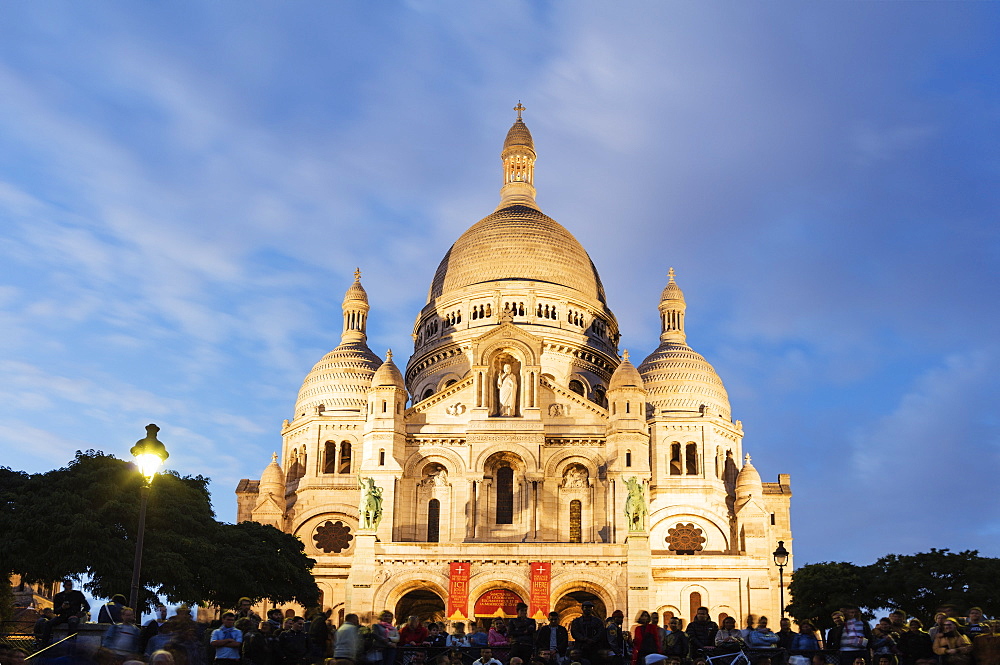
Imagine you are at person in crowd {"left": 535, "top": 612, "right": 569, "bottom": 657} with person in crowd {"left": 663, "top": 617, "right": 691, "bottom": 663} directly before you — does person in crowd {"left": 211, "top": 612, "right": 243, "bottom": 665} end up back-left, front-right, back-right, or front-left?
back-right

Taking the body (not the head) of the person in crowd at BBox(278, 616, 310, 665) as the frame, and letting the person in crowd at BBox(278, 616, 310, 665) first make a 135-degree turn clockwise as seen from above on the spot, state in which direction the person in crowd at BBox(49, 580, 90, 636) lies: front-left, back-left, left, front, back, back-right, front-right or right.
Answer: front

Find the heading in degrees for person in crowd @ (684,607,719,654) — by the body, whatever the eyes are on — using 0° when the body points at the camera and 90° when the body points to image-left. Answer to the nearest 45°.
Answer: approximately 0°

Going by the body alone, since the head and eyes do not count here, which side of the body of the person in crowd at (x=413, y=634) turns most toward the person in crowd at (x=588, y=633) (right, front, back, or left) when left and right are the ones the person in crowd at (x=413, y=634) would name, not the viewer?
left

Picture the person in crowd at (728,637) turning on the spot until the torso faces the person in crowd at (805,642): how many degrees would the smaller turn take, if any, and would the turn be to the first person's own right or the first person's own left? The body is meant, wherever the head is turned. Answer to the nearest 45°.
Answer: approximately 45° to the first person's own left

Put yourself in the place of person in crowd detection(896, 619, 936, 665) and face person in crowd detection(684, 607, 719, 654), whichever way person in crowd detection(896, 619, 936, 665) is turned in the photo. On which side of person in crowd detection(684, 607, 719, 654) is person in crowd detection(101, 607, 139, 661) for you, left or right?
left

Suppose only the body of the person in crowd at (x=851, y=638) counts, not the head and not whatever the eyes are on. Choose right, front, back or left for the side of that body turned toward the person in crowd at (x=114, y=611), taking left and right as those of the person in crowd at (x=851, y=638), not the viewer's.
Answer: right
